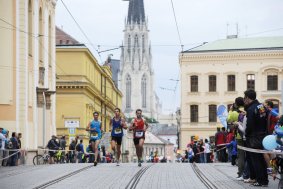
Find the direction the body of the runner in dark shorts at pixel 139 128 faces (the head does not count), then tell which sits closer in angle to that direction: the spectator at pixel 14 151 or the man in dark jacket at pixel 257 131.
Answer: the man in dark jacket

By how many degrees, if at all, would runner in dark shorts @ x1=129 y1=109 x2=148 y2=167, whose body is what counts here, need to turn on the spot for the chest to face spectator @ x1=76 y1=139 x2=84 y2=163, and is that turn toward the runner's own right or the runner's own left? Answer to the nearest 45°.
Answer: approximately 180°

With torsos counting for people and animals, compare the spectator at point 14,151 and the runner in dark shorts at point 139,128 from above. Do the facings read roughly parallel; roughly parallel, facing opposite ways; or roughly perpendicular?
roughly perpendicular

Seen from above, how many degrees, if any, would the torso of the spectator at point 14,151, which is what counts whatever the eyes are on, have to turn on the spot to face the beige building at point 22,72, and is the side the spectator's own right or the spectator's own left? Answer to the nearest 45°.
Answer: approximately 90° to the spectator's own left

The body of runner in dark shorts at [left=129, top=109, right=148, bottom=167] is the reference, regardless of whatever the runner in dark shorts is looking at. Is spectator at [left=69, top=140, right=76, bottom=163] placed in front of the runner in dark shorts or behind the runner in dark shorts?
behind

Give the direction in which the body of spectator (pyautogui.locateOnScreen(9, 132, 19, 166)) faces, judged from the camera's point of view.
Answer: to the viewer's right

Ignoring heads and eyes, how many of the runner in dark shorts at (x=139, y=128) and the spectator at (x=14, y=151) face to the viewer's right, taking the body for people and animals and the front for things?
1

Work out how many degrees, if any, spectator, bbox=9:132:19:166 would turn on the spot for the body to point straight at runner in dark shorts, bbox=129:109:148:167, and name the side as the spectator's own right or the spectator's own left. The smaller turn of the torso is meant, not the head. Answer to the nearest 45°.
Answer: approximately 45° to the spectator's own right
